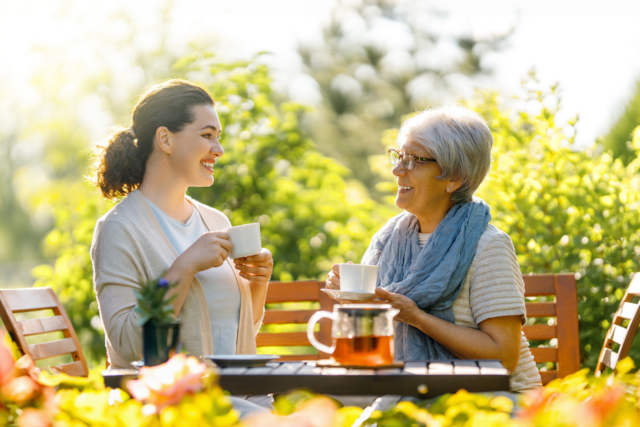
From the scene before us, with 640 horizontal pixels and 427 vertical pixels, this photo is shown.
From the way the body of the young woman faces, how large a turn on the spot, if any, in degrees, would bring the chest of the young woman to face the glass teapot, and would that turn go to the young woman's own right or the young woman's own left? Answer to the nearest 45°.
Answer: approximately 45° to the young woman's own right

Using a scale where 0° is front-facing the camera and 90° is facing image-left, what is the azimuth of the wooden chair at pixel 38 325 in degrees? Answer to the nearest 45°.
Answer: approximately 315°

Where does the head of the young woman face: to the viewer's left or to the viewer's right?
to the viewer's right

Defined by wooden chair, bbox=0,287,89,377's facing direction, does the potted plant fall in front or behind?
in front

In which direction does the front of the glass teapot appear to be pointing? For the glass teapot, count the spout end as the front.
to the viewer's right

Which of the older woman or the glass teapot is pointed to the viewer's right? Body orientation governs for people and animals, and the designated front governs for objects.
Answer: the glass teapot

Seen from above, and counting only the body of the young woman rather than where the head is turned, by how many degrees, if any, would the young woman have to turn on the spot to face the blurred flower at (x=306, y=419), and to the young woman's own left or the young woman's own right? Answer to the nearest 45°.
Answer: approximately 45° to the young woman's own right

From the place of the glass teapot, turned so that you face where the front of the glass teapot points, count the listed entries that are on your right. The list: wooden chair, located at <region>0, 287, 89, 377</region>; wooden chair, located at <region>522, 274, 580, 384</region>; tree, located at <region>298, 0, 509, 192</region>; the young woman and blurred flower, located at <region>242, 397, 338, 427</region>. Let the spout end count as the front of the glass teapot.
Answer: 1

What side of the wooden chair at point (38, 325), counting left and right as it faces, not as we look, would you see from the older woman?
front

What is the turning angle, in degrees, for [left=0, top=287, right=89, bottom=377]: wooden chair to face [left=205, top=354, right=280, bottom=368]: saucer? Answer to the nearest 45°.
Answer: approximately 45° to its right

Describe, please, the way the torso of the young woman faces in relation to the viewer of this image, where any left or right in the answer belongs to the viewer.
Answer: facing the viewer and to the right of the viewer

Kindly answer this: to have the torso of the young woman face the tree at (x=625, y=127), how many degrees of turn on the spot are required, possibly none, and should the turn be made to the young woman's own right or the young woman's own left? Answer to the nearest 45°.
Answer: approximately 90° to the young woman's own left

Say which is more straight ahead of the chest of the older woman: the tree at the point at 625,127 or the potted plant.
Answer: the potted plant

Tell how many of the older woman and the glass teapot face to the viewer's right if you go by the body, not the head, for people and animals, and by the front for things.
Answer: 1
